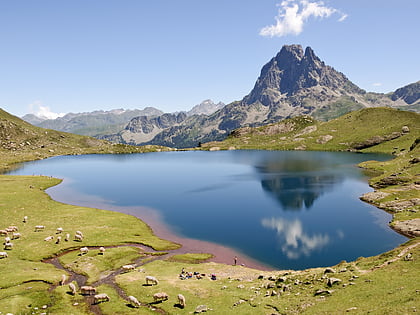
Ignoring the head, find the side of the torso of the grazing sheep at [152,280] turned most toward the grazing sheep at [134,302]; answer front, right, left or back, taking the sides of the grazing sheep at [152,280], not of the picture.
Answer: right

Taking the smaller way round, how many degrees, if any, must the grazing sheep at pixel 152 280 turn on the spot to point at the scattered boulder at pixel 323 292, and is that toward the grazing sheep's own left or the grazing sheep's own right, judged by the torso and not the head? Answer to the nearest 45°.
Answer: approximately 45° to the grazing sheep's own right

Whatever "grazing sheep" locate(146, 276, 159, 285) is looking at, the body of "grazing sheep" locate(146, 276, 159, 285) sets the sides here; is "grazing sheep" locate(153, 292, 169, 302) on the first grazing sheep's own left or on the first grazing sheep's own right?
on the first grazing sheep's own right

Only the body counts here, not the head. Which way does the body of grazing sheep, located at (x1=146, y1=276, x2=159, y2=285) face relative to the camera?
to the viewer's right
